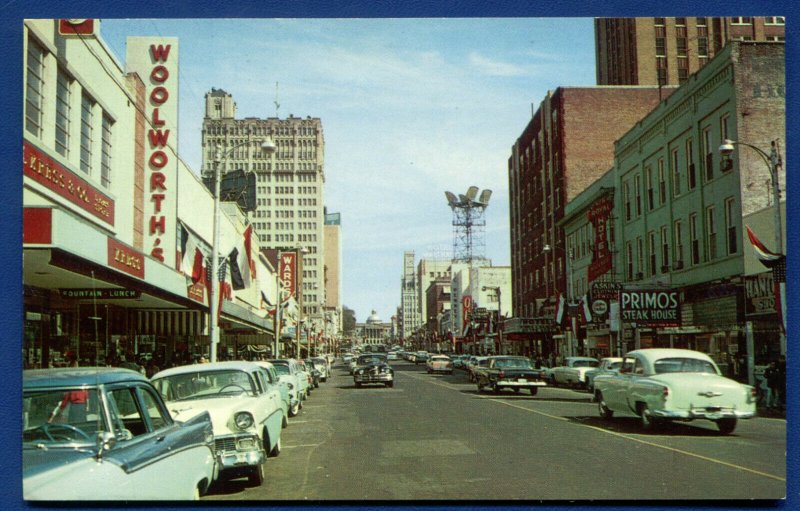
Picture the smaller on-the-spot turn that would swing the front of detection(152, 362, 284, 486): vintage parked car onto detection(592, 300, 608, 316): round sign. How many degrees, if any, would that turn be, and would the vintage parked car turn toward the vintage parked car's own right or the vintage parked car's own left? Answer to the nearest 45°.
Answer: approximately 180°

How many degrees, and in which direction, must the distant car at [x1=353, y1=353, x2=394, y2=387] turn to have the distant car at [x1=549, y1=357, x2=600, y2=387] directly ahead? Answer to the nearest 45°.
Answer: approximately 90° to its left

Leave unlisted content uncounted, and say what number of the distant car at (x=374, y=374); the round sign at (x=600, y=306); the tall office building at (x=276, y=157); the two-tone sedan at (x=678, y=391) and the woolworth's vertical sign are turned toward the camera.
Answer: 4

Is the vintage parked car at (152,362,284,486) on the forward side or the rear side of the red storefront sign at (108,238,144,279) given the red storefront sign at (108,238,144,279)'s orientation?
on the forward side

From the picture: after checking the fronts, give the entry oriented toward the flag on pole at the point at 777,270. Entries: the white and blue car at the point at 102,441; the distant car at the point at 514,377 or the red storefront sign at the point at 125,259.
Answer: the red storefront sign

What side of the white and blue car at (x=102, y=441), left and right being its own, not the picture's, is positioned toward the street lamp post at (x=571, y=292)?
back

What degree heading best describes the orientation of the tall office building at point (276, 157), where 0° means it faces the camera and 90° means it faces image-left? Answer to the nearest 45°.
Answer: approximately 0°

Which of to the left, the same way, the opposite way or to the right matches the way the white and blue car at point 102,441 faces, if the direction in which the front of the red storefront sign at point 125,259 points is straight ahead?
to the right

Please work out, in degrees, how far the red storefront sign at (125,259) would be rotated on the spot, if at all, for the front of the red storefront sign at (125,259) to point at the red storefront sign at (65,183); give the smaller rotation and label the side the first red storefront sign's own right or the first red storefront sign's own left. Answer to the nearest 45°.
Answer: approximately 90° to the first red storefront sign's own right

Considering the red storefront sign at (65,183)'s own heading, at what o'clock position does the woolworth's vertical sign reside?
The woolworth's vertical sign is roughly at 8 o'clock from the red storefront sign.
